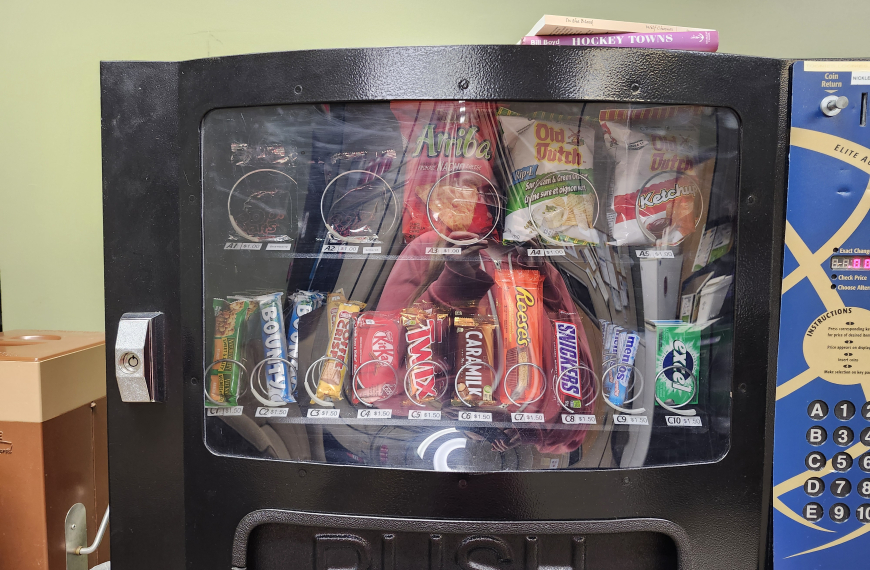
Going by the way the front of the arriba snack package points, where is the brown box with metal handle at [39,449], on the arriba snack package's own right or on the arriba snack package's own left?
on the arriba snack package's own right

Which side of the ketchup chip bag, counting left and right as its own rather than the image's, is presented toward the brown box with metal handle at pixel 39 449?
right

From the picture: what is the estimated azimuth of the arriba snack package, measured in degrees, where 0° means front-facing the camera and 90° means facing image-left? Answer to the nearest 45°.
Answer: approximately 0°

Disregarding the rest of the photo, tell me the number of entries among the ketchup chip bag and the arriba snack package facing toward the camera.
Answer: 2

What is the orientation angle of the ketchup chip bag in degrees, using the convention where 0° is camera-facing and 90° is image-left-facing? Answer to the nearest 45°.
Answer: approximately 0°
